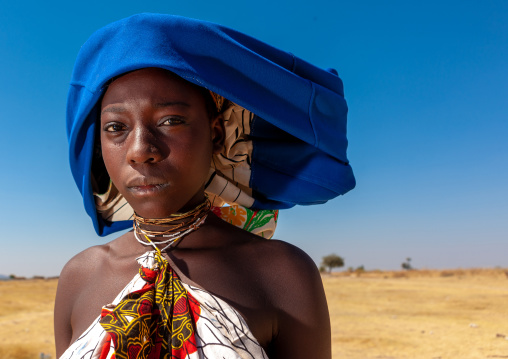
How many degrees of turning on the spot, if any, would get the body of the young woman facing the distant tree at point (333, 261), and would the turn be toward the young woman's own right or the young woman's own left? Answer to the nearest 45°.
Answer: approximately 135° to the young woman's own right

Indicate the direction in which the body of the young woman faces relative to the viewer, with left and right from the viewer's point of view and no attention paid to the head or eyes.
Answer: facing the viewer and to the left of the viewer
